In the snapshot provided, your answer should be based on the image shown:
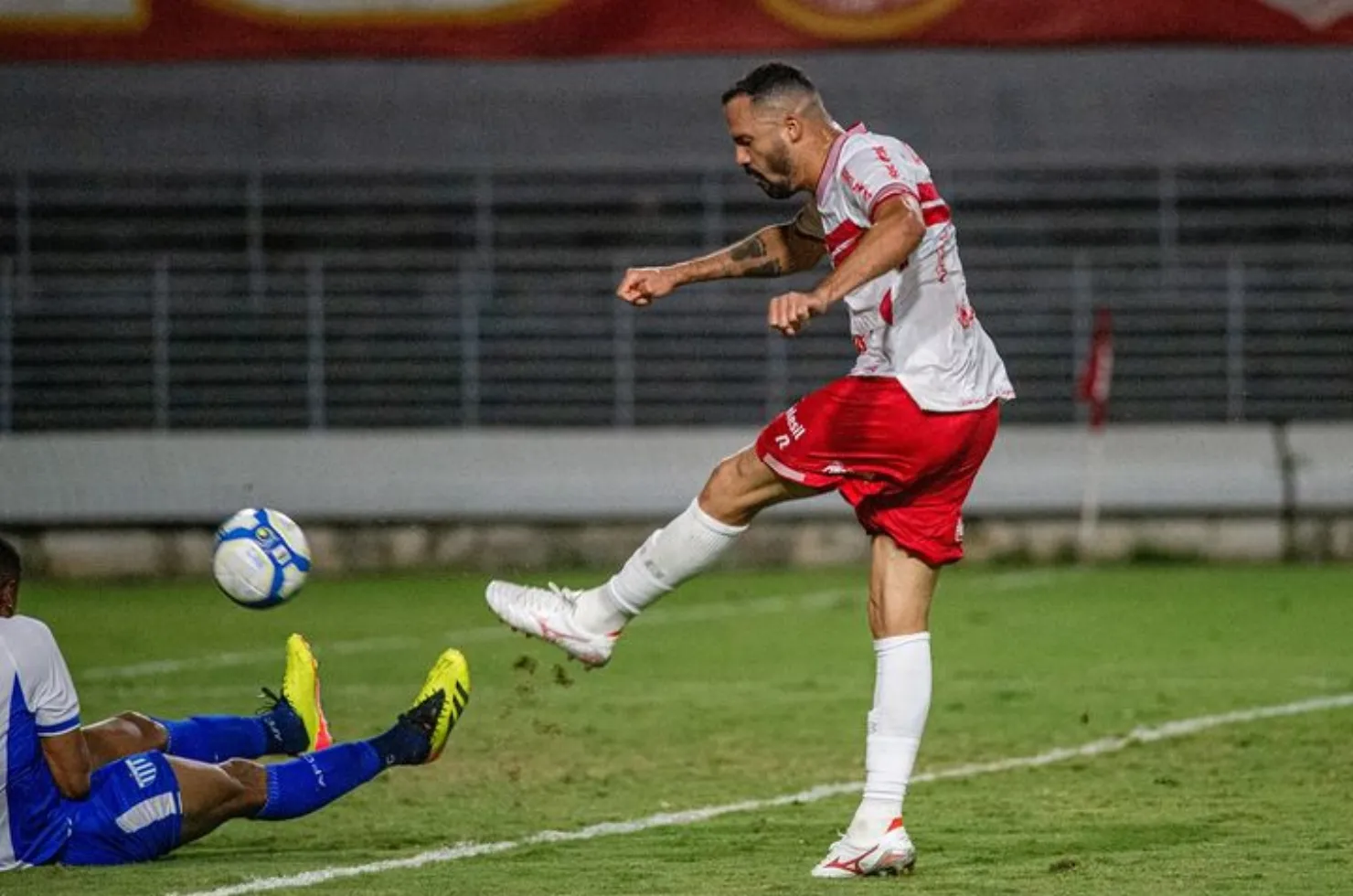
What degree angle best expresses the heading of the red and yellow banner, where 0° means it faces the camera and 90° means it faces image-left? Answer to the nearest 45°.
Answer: approximately 0°

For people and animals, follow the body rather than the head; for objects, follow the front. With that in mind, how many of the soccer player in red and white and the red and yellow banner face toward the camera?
1

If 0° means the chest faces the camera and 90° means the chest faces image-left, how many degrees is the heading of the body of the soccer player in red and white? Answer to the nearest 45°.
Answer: approximately 90°

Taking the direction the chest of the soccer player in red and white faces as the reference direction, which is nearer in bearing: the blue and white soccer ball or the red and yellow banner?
the blue and white soccer ball

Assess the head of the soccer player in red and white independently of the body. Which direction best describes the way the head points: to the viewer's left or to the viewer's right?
to the viewer's left

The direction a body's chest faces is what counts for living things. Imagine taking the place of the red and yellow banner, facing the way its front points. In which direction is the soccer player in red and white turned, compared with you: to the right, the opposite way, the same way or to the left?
to the right

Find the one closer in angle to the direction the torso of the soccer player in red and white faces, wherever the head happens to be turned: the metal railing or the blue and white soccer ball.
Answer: the blue and white soccer ball

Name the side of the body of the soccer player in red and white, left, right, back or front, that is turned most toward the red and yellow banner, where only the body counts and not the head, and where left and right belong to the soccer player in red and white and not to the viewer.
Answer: right
